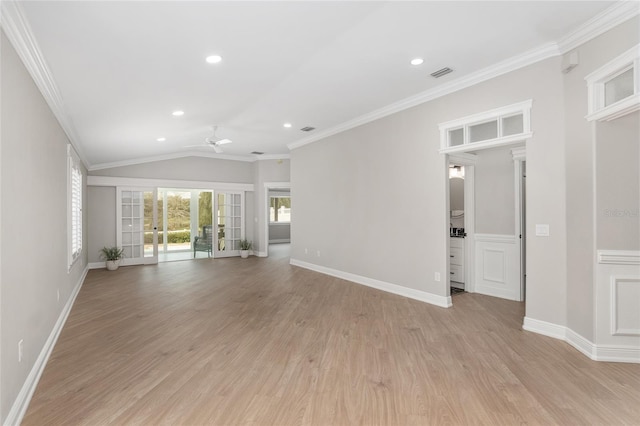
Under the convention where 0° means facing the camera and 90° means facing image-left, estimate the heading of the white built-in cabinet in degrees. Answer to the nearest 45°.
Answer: approximately 45°

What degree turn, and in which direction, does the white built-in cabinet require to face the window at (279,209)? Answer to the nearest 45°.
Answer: approximately 90° to its right

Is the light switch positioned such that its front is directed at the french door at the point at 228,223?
no

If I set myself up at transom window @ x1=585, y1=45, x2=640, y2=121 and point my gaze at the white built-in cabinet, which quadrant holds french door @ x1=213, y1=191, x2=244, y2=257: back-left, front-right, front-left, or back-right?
front-left

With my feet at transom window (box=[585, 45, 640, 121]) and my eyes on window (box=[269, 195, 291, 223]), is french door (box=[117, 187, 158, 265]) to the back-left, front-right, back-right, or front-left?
front-left

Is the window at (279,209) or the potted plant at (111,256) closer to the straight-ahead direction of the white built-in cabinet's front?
the potted plant

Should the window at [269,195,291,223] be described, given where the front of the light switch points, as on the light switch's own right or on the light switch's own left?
on the light switch's own right

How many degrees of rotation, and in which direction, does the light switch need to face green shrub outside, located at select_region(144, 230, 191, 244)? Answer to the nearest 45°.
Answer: approximately 90° to its right

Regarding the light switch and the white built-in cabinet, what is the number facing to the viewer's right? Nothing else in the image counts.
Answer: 0

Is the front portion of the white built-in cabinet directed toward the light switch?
no

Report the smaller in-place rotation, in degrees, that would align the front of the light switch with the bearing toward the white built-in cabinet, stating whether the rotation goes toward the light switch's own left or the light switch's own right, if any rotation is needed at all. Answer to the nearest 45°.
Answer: approximately 135° to the light switch's own right

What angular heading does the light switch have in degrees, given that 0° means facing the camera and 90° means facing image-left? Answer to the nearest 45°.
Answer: approximately 0°

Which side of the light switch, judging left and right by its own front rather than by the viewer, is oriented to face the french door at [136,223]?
right
